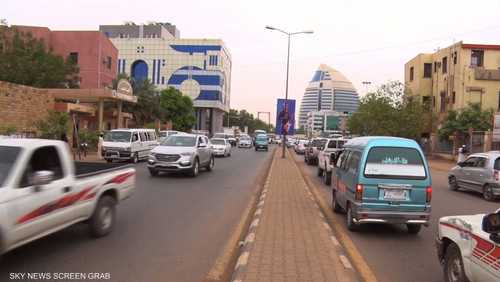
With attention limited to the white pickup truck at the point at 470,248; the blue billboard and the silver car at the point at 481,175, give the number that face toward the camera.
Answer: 1

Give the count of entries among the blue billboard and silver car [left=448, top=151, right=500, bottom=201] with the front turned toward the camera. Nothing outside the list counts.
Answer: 1

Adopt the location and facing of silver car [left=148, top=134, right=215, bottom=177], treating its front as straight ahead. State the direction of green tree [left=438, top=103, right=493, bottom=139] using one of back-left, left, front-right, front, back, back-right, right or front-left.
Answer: back

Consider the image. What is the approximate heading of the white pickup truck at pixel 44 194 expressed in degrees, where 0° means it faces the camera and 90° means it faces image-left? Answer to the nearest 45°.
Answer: approximately 45°

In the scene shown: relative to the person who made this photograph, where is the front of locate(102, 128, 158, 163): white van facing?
facing the viewer and to the left of the viewer

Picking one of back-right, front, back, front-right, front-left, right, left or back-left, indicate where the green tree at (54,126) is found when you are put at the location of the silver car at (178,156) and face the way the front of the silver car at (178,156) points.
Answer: right

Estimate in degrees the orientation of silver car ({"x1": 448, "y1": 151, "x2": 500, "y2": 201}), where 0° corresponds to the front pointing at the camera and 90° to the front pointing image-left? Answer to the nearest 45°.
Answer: approximately 135°

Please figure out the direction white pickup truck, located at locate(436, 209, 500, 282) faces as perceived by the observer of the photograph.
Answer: facing away from the viewer and to the left of the viewer

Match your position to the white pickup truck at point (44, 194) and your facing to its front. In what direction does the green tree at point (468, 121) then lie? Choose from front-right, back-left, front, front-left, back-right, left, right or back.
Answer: back

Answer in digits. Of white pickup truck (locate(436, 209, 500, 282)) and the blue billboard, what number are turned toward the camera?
1

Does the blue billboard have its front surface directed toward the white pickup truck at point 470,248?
yes

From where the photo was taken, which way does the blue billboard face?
toward the camera

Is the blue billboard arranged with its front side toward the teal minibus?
yes
